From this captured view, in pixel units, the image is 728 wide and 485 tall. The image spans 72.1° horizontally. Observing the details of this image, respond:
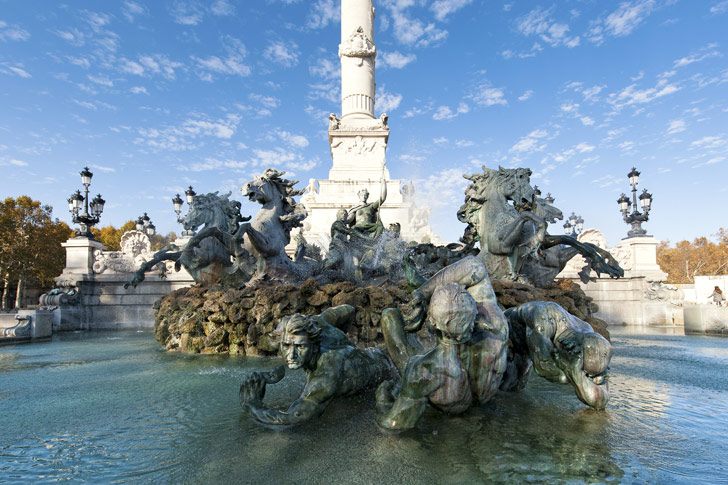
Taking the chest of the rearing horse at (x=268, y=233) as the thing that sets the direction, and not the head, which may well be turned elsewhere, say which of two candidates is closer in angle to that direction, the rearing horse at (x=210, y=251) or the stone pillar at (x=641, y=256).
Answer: the rearing horse

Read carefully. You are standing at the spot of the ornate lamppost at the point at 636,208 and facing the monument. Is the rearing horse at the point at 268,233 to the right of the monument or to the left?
left

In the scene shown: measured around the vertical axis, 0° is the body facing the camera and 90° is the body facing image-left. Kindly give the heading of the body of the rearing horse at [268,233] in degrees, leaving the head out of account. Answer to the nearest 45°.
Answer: approximately 45°

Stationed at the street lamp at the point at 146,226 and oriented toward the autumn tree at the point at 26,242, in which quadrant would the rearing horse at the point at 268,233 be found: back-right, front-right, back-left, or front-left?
back-left

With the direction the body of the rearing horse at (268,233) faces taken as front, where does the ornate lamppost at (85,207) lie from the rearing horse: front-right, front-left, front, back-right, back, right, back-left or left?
right

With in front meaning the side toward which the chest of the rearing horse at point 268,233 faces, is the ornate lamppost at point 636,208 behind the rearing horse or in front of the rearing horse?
behind
